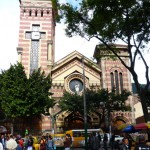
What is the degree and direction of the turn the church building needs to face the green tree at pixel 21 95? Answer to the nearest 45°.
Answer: approximately 45° to its right

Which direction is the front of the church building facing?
toward the camera
